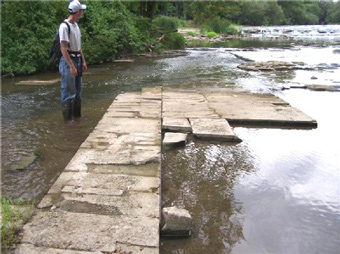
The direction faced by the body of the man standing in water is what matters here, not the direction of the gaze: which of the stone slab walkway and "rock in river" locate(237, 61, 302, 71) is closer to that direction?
the stone slab walkway

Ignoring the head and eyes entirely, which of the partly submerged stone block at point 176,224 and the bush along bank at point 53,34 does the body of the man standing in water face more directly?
the partly submerged stone block

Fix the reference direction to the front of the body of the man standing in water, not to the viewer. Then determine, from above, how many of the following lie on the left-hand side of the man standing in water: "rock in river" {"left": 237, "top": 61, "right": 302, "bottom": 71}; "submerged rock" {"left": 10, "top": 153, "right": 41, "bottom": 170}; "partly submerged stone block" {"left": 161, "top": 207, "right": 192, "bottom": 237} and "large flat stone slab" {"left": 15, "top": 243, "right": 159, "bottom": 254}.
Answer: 1

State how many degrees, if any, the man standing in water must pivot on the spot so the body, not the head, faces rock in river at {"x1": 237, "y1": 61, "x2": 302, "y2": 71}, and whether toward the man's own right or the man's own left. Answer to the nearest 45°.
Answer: approximately 90° to the man's own left

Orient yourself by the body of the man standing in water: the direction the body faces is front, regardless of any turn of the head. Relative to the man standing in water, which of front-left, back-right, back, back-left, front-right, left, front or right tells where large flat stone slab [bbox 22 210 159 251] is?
front-right

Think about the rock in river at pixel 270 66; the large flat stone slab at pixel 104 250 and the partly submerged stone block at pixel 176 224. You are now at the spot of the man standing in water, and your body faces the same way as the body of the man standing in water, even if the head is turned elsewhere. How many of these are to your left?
1

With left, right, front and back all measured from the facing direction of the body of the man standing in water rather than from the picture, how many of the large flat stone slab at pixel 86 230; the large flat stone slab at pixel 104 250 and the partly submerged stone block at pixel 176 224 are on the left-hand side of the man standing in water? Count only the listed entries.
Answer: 0

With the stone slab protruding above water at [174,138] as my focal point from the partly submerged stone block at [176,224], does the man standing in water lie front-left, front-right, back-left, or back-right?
front-left

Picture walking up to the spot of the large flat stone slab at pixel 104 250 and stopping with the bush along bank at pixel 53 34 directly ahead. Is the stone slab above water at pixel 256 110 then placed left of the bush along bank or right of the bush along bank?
right

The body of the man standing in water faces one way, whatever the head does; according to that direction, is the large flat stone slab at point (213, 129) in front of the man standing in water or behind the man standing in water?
in front

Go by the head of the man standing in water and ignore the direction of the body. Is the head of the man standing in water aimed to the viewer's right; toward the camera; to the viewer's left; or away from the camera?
to the viewer's right

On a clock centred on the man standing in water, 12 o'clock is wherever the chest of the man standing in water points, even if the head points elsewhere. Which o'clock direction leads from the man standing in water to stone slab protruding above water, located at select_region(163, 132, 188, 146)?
The stone slab protruding above water is roughly at 12 o'clock from the man standing in water.

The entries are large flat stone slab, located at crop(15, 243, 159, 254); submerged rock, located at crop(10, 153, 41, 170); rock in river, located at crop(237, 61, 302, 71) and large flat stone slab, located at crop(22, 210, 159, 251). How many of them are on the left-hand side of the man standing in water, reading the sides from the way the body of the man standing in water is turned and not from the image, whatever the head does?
1

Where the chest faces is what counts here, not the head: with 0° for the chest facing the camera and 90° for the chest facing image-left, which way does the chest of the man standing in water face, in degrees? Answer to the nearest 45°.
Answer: approximately 315°

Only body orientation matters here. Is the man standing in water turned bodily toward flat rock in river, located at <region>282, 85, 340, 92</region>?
no

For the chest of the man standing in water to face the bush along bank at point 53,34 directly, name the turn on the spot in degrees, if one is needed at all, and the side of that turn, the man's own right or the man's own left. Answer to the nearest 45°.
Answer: approximately 135° to the man's own left
